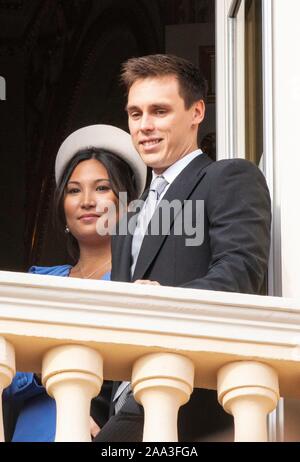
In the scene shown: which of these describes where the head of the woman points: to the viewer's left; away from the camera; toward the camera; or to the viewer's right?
toward the camera

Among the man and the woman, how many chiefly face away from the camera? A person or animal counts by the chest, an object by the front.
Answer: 0

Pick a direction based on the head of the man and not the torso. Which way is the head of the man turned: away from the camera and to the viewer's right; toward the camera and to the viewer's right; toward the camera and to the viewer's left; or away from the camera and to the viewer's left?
toward the camera and to the viewer's left

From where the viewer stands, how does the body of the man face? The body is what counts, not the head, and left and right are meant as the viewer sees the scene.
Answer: facing the viewer and to the left of the viewer

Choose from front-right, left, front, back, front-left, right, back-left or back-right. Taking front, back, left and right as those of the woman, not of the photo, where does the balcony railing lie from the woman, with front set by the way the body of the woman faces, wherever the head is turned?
front

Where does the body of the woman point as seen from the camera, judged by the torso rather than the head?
toward the camera

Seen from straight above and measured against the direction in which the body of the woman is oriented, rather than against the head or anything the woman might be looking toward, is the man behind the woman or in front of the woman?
in front
